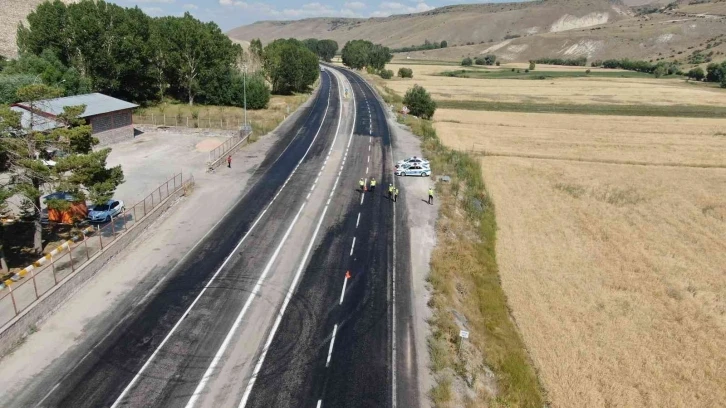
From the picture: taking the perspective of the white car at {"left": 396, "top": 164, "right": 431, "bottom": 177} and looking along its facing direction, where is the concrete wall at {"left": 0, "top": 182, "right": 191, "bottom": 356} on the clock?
The concrete wall is roughly at 10 o'clock from the white car.

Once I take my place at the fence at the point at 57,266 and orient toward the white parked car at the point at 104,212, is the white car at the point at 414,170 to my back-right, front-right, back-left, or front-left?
front-right

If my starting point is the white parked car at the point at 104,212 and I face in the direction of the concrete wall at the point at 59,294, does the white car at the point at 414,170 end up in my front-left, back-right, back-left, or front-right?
back-left

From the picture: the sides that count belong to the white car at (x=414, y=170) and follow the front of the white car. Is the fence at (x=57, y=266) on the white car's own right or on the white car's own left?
on the white car's own left

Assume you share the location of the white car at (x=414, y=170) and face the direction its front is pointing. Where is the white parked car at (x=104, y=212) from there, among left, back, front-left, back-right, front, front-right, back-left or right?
front-left

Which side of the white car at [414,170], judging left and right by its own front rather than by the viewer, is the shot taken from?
left
